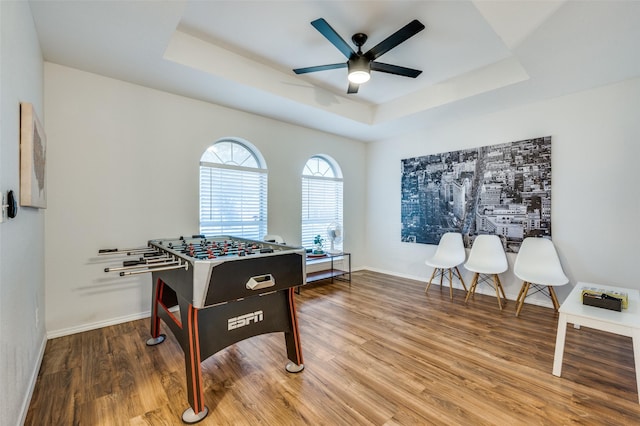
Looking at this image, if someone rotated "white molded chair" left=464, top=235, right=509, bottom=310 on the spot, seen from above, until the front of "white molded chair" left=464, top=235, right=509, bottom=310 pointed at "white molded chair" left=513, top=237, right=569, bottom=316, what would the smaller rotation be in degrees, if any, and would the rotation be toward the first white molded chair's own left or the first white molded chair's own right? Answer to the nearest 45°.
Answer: approximately 90° to the first white molded chair's own left

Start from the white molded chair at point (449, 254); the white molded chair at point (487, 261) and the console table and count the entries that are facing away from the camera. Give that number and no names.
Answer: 0

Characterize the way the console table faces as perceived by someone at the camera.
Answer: facing the viewer and to the right of the viewer

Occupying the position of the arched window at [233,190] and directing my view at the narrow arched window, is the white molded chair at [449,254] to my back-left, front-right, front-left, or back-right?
front-right

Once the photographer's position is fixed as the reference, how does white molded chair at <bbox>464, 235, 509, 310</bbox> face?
facing the viewer

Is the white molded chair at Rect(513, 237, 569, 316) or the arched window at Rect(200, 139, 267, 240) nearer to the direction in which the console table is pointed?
the white molded chair

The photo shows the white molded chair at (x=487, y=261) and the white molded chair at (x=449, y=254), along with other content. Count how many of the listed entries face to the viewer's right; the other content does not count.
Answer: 0

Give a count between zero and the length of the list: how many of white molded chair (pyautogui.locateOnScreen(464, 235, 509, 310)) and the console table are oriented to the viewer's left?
0

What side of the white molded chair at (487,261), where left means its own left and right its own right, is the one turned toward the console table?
right

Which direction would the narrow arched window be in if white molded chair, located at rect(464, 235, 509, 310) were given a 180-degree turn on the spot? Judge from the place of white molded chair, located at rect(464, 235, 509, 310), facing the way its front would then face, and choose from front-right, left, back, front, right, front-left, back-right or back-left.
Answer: left

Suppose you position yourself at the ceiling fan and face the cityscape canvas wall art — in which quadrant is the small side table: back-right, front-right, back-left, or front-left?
front-right

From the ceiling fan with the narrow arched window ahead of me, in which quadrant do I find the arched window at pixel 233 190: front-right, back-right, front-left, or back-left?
front-left

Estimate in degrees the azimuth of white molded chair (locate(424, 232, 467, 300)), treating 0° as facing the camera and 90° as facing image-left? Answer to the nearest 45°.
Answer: approximately 45°

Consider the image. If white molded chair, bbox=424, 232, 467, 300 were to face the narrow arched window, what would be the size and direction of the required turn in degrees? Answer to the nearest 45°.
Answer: approximately 45° to its right
